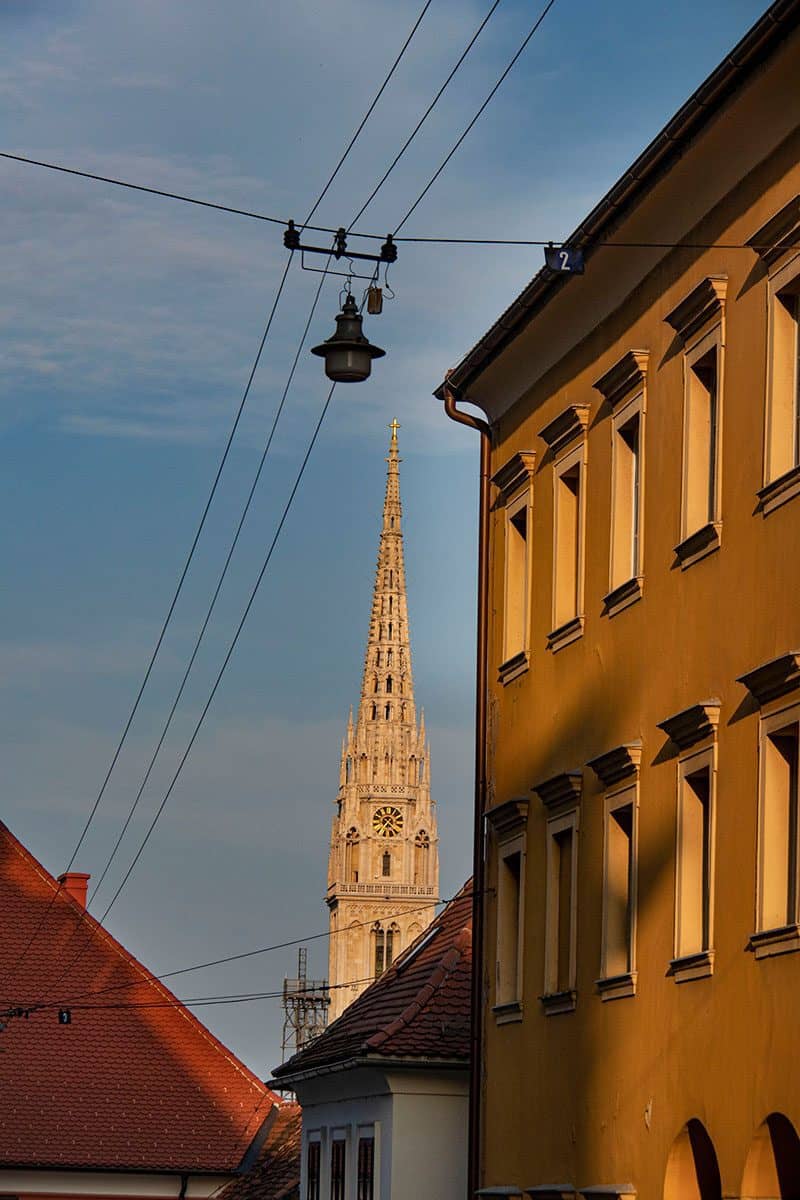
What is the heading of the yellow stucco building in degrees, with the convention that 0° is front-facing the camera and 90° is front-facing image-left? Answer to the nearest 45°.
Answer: approximately 45°

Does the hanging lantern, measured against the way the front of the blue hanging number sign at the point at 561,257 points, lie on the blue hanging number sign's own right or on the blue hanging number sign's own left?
on the blue hanging number sign's own right

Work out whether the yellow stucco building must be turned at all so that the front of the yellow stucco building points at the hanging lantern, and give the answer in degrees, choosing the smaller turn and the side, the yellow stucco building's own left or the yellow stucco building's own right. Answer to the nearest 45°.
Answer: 0° — it already faces it
